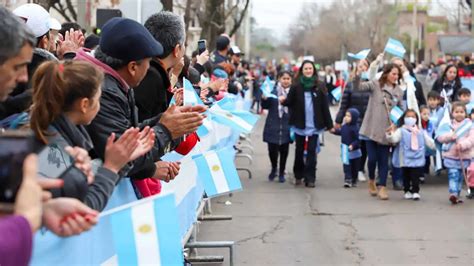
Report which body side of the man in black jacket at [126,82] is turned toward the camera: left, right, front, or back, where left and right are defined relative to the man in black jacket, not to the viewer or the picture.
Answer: right

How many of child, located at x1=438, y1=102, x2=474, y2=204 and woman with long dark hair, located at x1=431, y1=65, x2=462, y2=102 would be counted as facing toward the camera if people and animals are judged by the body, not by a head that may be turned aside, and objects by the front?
2

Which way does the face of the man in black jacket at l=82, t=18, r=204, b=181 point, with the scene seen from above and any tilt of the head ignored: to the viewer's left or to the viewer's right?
to the viewer's right

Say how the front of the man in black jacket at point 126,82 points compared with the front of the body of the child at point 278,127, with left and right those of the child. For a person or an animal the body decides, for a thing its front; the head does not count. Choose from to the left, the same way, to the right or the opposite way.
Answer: to the left

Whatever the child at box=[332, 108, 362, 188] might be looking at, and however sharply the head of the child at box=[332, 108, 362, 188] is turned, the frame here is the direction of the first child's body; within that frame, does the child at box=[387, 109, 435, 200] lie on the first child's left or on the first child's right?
on the first child's left

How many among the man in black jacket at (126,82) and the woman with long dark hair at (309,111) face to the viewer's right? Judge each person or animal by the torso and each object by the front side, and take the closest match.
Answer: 1

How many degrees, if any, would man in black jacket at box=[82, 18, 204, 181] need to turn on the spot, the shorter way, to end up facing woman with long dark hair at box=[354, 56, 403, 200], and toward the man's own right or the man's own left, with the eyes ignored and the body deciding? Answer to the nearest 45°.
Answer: approximately 45° to the man's own left

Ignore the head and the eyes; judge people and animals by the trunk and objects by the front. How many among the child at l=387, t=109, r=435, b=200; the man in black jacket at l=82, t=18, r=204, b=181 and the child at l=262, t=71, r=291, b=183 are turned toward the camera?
2

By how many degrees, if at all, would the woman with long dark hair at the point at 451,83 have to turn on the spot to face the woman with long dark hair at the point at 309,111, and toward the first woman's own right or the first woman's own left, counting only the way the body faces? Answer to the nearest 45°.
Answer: approximately 45° to the first woman's own right

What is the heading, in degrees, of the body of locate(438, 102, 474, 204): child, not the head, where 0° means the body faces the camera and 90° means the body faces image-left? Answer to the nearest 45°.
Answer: approximately 0°

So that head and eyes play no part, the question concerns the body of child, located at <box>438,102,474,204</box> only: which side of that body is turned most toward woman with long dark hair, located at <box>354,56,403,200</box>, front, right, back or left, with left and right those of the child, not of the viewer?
right

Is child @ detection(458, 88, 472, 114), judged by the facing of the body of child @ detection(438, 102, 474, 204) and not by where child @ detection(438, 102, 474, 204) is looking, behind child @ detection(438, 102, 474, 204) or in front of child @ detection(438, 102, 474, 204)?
behind
